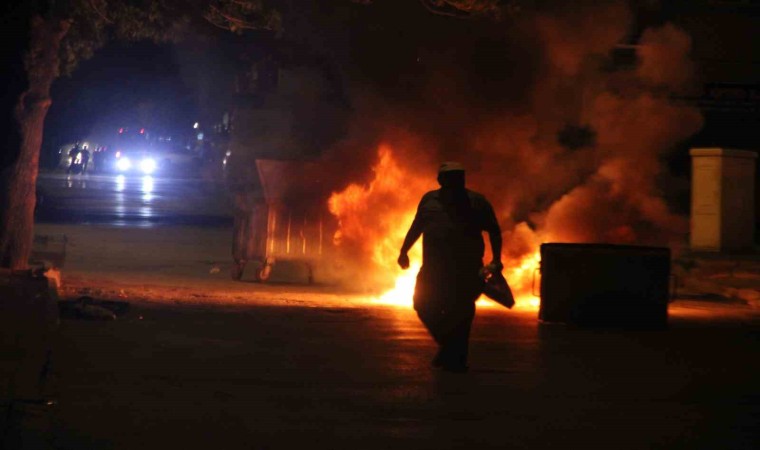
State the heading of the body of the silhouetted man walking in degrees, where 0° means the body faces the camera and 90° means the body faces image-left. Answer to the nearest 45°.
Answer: approximately 0°

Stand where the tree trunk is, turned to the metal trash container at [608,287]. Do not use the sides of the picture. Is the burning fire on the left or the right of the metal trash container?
left

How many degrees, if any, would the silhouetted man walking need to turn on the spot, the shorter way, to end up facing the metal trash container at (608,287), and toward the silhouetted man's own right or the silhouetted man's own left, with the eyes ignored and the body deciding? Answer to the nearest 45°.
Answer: approximately 135° to the silhouetted man's own left

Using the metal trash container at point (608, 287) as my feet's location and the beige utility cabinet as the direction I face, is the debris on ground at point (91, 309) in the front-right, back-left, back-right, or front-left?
back-left

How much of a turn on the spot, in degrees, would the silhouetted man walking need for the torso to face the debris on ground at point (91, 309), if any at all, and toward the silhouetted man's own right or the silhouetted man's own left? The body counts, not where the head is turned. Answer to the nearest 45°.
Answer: approximately 135° to the silhouetted man's own right

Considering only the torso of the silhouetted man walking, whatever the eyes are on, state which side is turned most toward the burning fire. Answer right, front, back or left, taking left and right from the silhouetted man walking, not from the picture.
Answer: back
